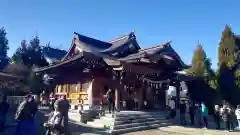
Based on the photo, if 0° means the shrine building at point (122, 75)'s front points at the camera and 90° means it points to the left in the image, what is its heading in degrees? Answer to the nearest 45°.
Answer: approximately 315°

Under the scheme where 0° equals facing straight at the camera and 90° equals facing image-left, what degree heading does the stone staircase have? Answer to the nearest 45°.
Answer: approximately 315°

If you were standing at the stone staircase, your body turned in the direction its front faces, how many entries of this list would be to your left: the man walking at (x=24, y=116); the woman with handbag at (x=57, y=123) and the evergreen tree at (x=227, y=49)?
1

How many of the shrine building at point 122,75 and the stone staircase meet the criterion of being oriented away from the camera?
0

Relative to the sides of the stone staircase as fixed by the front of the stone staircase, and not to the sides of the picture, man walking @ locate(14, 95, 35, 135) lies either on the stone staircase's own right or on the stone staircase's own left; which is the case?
on the stone staircase's own right

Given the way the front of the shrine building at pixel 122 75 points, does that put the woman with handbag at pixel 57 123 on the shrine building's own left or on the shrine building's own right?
on the shrine building's own right

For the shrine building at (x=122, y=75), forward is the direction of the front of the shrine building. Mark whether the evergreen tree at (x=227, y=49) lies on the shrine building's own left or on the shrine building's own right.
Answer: on the shrine building's own left

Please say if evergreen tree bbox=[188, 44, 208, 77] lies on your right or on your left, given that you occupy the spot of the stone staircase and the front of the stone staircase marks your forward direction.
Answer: on your left

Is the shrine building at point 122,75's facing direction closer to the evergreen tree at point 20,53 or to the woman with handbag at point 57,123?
the woman with handbag

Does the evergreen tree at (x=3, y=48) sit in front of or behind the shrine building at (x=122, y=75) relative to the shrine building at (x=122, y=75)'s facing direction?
behind
